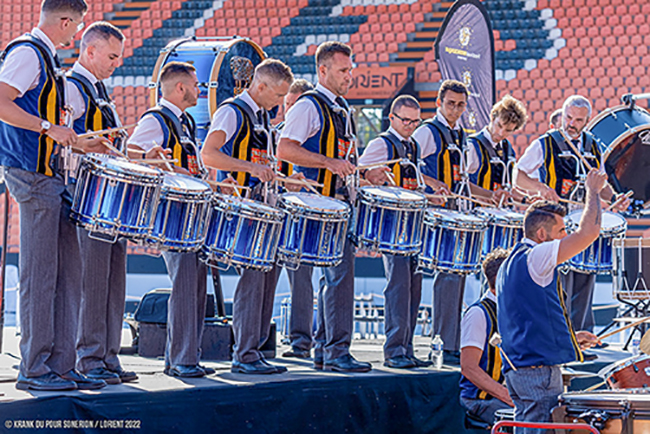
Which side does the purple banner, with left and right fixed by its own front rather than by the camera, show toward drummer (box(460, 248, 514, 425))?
front

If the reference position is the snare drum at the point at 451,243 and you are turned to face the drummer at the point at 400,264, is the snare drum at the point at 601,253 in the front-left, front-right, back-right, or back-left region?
back-right

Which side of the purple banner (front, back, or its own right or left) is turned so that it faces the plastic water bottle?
front

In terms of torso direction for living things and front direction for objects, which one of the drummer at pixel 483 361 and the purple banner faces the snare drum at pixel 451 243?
the purple banner

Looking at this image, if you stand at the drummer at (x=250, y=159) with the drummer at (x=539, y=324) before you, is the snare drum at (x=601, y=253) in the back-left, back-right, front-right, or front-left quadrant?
front-left

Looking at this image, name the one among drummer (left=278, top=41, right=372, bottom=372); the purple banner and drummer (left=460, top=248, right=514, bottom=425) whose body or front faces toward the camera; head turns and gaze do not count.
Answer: the purple banner

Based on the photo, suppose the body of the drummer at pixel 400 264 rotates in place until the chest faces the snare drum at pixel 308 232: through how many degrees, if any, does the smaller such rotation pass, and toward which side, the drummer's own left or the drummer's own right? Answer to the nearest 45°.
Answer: approximately 90° to the drummer's own right

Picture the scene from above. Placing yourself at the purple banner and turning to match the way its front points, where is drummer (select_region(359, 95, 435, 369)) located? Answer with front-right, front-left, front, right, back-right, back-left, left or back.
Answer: front

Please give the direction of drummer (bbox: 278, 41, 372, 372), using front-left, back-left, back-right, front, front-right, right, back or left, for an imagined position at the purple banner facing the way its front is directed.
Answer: front

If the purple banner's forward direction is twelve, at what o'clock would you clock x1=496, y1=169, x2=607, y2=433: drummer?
The drummer is roughly at 12 o'clock from the purple banner.

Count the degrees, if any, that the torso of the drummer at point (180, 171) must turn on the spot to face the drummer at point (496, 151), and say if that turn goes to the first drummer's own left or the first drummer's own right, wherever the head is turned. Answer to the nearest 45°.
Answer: approximately 90° to the first drummer's own left
